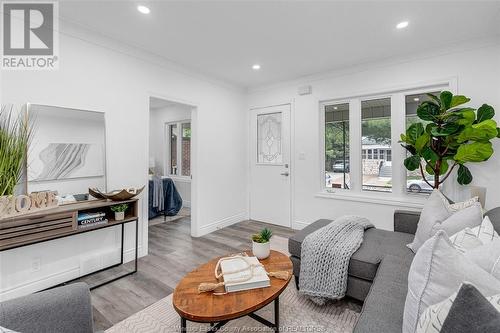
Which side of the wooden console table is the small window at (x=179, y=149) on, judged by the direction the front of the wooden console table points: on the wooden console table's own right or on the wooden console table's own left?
on the wooden console table's own left

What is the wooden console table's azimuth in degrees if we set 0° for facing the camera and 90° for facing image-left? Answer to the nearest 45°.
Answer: approximately 315°

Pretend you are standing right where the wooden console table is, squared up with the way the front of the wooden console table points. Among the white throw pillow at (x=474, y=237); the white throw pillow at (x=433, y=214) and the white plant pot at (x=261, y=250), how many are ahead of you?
3

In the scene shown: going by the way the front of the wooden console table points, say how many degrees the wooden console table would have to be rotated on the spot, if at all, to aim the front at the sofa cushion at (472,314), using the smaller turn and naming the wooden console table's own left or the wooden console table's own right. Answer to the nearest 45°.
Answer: approximately 45° to the wooden console table's own right

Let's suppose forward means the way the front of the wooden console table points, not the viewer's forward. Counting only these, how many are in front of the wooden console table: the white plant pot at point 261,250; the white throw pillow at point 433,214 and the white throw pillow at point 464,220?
3

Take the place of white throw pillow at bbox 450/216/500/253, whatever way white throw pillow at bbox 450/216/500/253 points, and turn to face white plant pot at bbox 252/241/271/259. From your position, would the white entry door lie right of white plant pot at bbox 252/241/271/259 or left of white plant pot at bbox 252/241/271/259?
right

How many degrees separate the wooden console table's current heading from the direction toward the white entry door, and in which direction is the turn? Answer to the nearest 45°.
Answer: approximately 45° to its left
